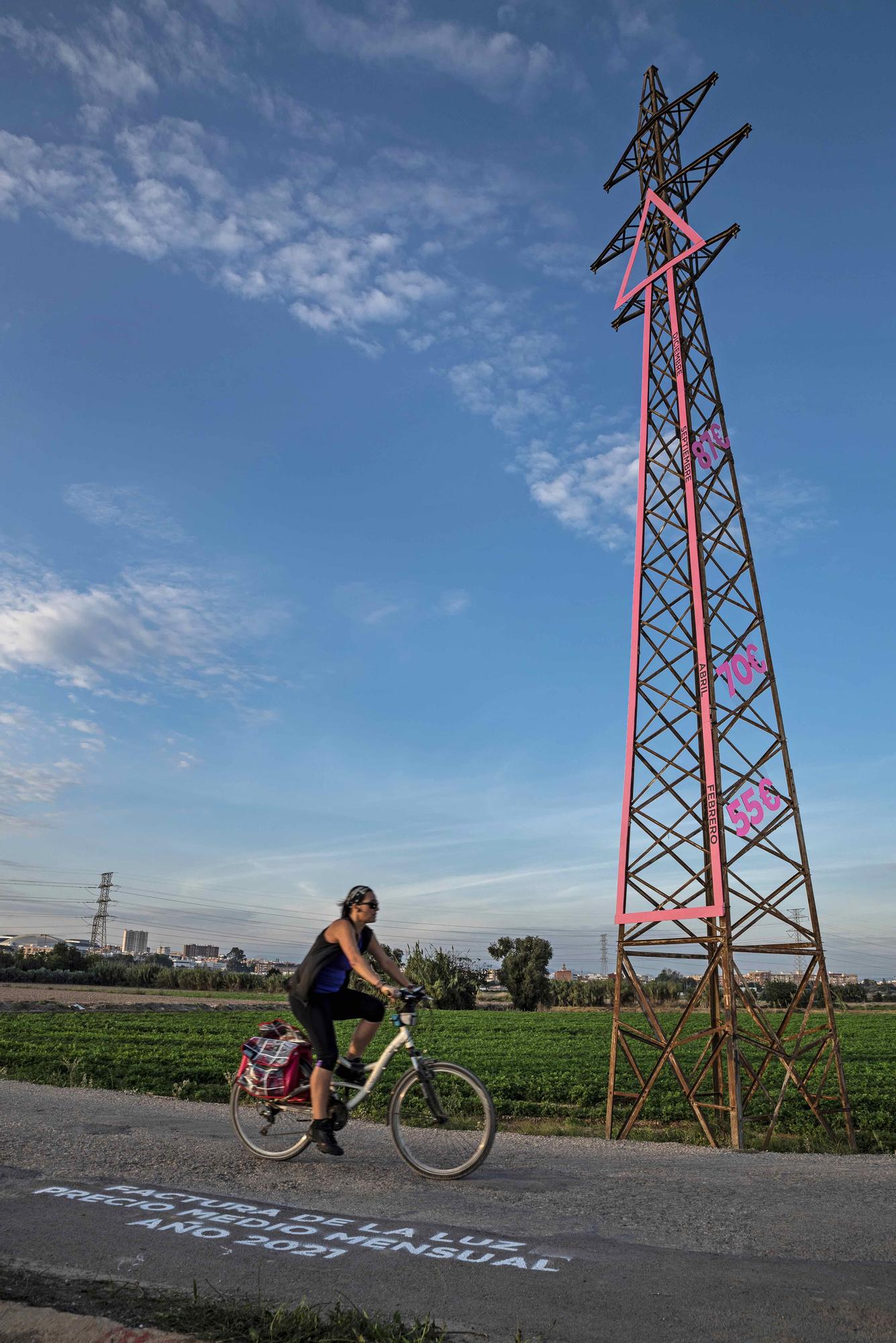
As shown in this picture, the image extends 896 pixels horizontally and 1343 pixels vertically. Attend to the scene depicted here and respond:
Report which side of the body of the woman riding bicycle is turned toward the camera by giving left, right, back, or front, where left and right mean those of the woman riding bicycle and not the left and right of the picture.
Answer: right

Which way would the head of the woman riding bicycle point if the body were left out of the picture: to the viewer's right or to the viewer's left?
to the viewer's right
